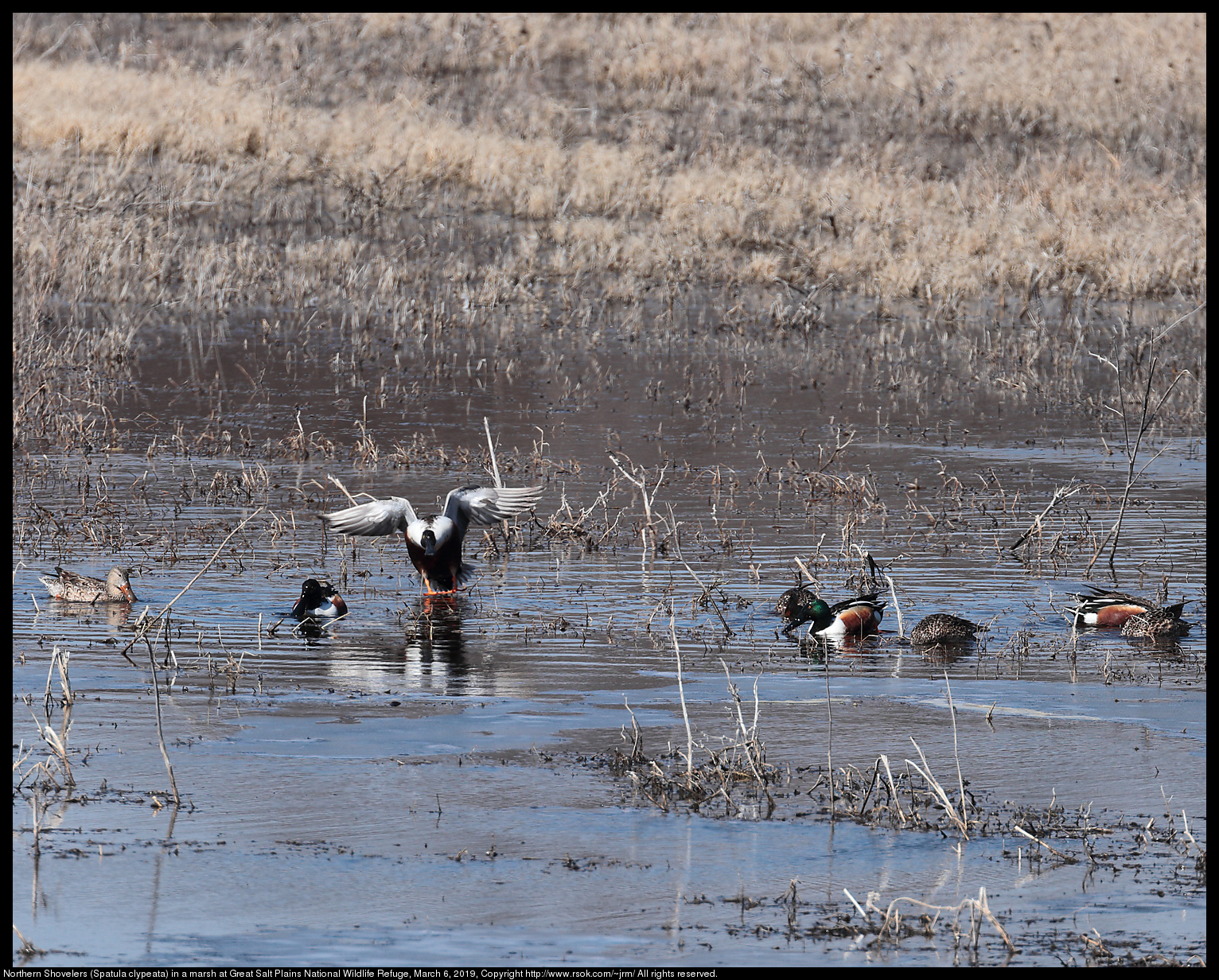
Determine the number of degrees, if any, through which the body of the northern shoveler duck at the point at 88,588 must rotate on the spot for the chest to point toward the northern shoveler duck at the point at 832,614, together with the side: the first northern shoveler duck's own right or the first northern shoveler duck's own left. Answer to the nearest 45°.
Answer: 0° — it already faces it

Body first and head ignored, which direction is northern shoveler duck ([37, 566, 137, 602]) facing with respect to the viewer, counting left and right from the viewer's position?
facing to the right of the viewer

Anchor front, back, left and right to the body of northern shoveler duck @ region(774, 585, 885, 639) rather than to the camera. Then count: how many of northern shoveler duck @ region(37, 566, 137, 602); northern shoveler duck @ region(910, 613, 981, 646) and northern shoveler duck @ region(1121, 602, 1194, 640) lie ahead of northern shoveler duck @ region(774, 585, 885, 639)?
1

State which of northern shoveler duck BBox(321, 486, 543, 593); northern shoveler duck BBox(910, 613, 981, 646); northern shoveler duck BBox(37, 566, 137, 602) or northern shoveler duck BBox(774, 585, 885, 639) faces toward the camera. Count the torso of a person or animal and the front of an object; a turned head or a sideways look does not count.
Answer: northern shoveler duck BBox(321, 486, 543, 593)

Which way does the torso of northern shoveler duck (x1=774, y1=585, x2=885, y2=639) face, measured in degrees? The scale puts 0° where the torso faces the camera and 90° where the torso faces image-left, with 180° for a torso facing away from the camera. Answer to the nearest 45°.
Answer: approximately 90°

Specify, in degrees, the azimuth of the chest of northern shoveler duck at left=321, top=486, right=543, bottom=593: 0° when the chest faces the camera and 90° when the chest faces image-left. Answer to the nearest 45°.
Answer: approximately 0°

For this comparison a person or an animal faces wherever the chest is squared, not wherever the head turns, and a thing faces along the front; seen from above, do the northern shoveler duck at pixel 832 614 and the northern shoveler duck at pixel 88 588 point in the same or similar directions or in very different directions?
very different directions

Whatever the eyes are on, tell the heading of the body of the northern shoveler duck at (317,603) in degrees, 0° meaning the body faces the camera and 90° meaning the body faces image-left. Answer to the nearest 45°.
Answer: approximately 45°

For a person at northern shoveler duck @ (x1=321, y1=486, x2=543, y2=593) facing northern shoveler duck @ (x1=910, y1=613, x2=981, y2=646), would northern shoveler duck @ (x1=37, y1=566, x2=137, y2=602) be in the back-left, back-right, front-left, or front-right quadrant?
back-right

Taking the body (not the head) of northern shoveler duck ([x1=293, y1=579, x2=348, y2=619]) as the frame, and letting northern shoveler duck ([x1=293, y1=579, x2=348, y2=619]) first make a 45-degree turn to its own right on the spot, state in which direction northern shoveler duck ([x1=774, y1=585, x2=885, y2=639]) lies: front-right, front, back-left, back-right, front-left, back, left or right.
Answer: back
